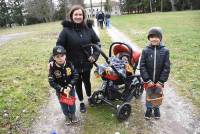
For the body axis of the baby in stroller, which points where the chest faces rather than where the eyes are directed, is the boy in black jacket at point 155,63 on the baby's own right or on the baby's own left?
on the baby's own left

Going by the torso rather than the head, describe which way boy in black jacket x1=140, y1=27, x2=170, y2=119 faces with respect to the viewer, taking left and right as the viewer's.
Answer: facing the viewer

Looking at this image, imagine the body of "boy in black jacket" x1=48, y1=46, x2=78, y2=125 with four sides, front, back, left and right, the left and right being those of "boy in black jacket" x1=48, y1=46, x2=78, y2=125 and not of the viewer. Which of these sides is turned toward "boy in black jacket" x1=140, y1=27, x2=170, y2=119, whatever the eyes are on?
left

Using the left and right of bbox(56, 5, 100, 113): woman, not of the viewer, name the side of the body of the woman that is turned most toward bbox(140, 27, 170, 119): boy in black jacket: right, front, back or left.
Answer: left

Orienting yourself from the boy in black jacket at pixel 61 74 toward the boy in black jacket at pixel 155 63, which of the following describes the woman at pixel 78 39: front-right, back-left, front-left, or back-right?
front-left

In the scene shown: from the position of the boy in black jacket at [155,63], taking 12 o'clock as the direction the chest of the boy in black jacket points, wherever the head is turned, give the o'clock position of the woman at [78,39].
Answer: The woman is roughly at 3 o'clock from the boy in black jacket.

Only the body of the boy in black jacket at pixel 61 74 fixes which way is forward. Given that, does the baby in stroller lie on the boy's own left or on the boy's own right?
on the boy's own left

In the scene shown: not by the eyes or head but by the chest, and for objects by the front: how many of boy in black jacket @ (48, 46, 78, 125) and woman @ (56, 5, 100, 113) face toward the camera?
2

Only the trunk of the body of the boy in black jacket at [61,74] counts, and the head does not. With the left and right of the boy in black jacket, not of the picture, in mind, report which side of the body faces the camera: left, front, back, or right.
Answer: front

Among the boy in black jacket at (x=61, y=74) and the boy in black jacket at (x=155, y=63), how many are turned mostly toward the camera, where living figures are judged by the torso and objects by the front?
2

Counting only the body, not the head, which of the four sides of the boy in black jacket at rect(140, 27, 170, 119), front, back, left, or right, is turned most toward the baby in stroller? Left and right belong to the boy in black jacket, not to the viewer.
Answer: right

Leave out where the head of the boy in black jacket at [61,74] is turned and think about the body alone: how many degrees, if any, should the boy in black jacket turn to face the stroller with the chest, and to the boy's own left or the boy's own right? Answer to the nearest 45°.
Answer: approximately 135° to the boy's own left

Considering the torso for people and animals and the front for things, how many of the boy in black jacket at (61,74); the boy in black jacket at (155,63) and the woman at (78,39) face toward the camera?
3
